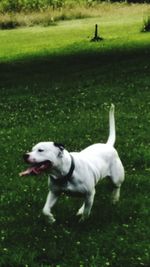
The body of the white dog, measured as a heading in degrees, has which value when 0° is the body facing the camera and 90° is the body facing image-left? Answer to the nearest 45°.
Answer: approximately 45°
